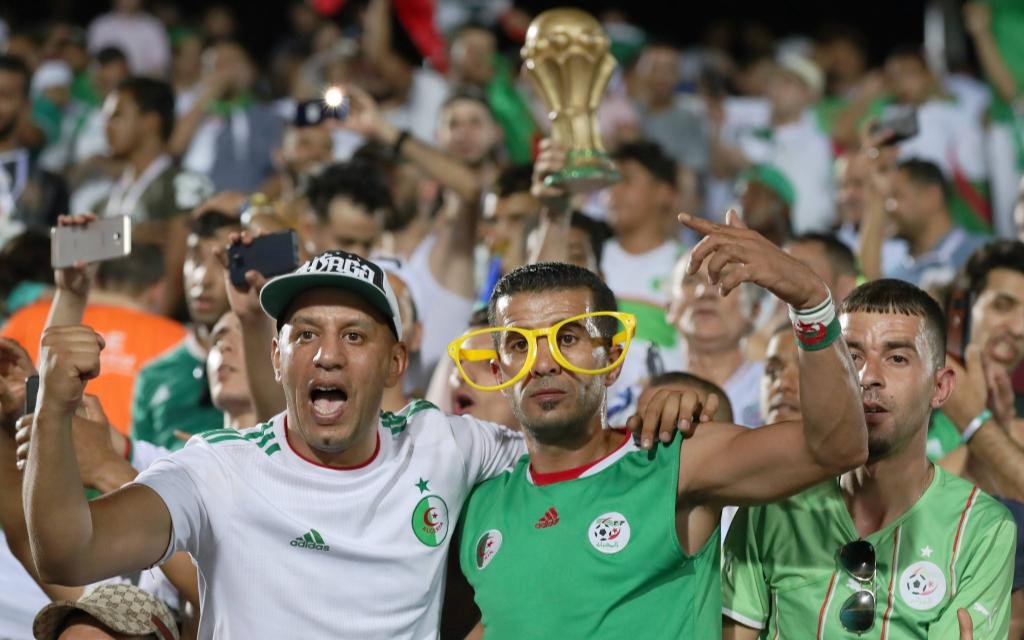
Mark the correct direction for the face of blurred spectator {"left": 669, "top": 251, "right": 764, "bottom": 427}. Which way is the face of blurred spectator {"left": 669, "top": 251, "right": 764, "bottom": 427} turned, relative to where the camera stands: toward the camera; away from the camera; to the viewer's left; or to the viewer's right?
toward the camera

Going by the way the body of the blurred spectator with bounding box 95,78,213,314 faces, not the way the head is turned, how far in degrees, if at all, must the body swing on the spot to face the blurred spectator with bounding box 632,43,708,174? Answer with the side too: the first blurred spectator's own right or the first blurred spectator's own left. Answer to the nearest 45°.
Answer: approximately 135° to the first blurred spectator's own left

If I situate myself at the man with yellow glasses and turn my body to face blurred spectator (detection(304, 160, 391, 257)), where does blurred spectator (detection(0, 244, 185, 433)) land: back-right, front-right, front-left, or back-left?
front-left

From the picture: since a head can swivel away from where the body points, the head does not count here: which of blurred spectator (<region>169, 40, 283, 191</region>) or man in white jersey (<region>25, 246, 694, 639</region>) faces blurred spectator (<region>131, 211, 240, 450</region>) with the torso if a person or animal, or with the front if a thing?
blurred spectator (<region>169, 40, 283, 191</region>)

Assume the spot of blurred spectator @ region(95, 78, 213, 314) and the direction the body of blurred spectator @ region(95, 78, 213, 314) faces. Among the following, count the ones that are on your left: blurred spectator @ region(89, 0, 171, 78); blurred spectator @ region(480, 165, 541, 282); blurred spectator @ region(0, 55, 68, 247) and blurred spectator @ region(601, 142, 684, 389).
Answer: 2

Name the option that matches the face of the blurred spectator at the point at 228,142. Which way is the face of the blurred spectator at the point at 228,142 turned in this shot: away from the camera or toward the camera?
toward the camera

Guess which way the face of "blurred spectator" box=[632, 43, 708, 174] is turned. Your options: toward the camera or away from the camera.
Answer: toward the camera

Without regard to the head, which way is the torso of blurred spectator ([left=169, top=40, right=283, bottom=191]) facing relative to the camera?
toward the camera

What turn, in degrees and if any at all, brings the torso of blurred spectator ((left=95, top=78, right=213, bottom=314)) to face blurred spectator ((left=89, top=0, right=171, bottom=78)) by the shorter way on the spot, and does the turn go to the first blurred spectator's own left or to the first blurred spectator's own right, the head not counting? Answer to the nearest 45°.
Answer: approximately 135° to the first blurred spectator's own right

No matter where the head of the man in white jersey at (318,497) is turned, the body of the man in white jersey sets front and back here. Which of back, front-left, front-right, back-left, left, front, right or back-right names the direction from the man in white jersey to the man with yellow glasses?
left

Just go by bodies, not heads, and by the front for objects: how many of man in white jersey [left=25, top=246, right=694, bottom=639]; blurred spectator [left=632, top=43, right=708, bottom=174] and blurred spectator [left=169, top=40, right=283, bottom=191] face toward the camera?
3

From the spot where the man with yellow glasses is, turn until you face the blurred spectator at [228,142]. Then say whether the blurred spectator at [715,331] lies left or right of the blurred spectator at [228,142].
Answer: right

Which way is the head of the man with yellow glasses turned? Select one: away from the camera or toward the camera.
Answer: toward the camera

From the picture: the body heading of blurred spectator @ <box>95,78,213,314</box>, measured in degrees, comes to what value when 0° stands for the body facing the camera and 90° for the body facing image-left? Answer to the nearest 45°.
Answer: approximately 45°

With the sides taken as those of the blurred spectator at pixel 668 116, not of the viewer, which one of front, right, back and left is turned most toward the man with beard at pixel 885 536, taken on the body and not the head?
front

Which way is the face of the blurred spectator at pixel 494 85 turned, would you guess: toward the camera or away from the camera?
toward the camera
